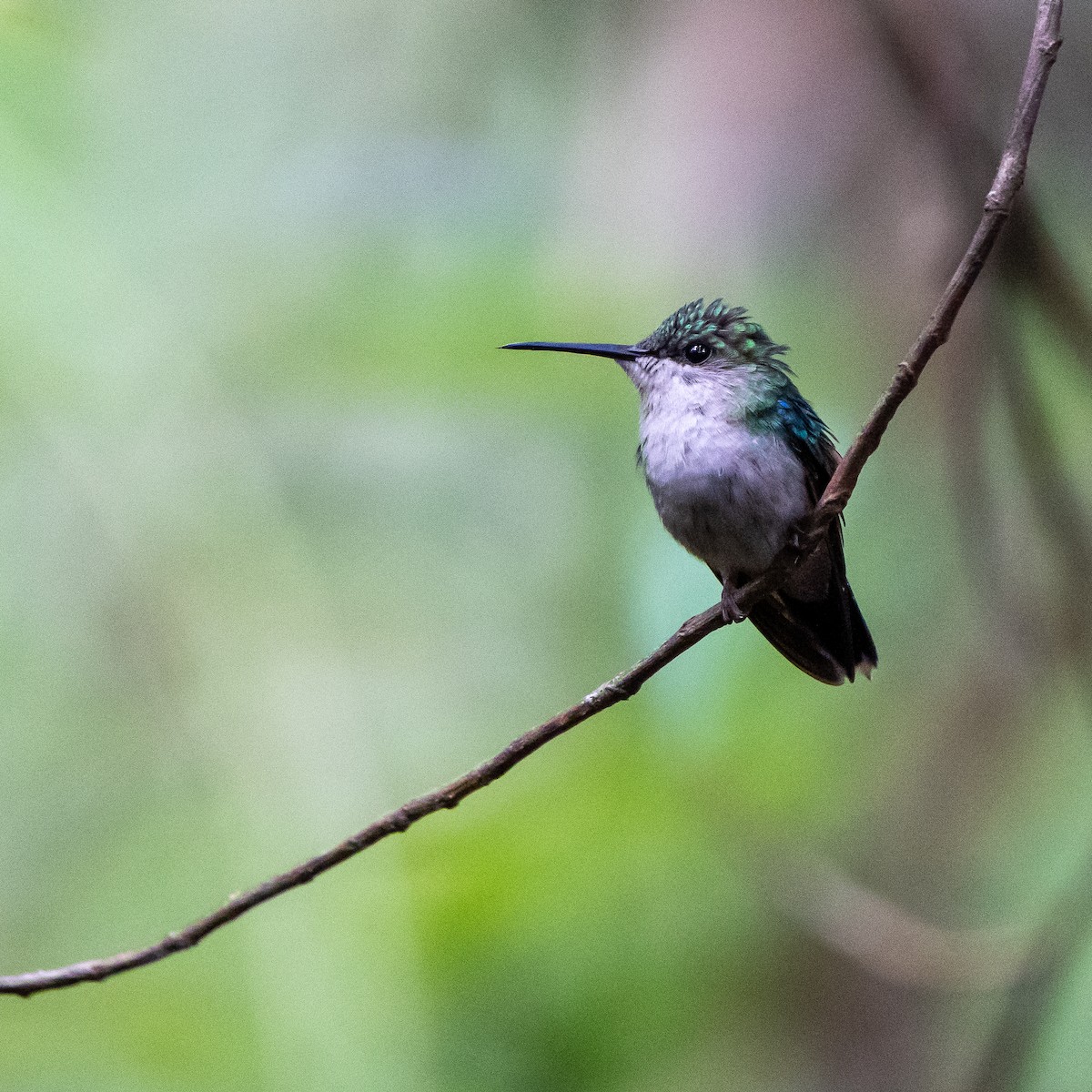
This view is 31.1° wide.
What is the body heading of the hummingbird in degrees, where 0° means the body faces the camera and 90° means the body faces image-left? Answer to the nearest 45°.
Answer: approximately 45°
